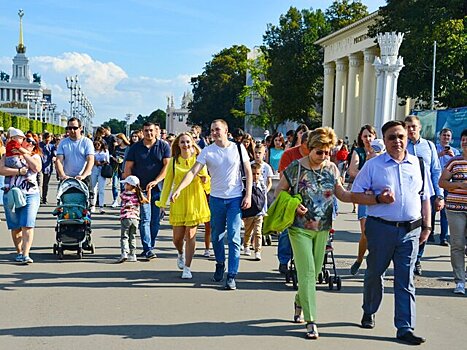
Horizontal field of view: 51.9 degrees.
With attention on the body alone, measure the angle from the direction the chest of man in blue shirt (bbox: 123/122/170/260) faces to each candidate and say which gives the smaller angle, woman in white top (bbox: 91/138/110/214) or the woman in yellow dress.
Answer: the woman in yellow dress

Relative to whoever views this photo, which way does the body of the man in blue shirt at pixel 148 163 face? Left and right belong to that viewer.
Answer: facing the viewer

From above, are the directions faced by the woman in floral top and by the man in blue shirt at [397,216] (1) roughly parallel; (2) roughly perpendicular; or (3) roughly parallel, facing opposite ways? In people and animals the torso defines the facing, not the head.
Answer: roughly parallel

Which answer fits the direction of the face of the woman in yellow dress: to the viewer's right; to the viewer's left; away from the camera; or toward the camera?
toward the camera

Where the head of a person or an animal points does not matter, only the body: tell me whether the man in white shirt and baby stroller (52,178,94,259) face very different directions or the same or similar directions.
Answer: same or similar directions

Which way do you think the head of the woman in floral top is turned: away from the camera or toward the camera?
toward the camera

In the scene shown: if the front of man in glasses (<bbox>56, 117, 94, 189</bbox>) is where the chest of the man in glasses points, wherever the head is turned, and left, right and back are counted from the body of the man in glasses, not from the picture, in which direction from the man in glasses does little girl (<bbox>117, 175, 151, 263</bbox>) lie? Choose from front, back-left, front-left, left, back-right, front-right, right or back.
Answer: front-left

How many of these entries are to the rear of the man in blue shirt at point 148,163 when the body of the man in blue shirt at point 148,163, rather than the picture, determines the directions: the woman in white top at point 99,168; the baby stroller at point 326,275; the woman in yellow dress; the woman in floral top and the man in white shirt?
1

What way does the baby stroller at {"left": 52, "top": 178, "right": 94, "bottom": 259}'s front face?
toward the camera

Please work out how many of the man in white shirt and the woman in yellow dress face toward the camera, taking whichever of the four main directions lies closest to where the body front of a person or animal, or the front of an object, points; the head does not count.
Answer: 2

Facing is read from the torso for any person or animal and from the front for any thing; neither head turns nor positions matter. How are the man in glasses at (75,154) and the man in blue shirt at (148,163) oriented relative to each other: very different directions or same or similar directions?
same or similar directions

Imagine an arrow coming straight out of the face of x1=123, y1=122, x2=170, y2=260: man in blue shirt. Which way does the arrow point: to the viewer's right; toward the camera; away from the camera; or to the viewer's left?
toward the camera

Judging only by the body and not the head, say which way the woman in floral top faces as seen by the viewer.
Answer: toward the camera

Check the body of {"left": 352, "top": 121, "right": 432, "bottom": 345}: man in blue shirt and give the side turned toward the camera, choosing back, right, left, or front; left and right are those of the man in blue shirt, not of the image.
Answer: front

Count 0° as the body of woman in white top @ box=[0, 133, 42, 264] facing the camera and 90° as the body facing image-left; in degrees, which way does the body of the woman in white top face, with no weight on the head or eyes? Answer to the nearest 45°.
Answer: approximately 45°

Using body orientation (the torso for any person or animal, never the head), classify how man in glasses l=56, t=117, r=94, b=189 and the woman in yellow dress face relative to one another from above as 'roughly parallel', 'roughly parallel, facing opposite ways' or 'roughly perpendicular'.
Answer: roughly parallel

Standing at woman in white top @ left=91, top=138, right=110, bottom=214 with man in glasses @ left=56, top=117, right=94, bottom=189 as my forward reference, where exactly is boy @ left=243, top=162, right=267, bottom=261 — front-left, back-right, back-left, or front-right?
front-left
